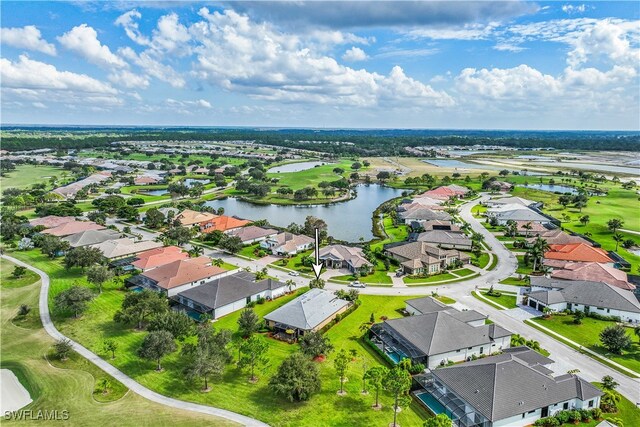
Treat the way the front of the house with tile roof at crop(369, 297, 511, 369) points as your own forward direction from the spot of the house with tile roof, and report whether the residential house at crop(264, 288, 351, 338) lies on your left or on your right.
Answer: on your left

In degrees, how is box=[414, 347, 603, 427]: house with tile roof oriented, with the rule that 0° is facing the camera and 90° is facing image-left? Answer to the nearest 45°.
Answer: approximately 225°

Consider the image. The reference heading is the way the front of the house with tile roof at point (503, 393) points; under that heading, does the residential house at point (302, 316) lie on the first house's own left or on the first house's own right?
on the first house's own left

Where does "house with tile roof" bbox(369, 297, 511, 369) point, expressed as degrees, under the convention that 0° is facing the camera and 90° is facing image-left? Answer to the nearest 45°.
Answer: approximately 225°

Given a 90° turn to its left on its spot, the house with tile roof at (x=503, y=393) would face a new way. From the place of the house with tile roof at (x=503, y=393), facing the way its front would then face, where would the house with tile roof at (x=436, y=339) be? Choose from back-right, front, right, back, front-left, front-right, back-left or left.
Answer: front
